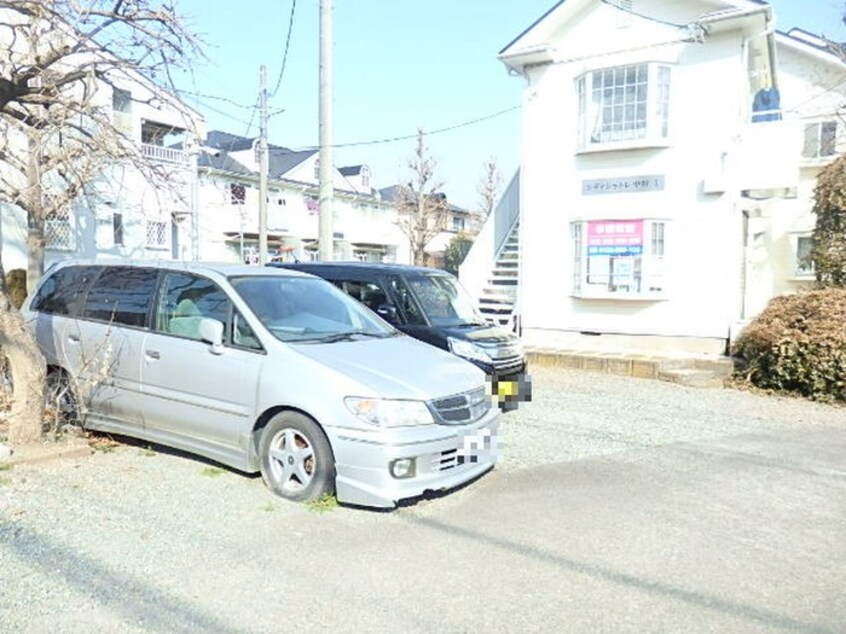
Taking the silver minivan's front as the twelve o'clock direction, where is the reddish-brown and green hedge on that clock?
The reddish-brown and green hedge is roughly at 10 o'clock from the silver minivan.

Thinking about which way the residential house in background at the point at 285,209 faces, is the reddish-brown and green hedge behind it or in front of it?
in front

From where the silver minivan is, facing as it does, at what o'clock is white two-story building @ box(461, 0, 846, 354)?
The white two-story building is roughly at 9 o'clock from the silver minivan.

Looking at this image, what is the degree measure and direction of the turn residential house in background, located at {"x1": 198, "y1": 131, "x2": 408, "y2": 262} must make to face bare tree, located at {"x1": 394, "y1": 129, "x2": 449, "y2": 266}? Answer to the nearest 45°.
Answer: approximately 45° to its left

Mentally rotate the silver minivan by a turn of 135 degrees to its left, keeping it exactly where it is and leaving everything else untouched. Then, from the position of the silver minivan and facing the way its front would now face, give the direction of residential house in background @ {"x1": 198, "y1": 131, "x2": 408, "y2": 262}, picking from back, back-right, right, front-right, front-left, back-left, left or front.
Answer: front

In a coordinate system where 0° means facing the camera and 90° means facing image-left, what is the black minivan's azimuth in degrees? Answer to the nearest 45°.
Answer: approximately 315°

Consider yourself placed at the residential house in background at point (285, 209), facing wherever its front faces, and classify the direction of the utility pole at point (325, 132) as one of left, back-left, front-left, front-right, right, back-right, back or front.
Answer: front-right

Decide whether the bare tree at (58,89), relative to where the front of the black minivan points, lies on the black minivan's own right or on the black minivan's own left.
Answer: on the black minivan's own right

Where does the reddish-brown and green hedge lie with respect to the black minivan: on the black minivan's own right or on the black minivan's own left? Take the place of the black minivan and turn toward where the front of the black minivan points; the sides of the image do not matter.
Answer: on the black minivan's own left

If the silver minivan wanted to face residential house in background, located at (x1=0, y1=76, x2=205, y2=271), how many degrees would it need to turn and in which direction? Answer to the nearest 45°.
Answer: approximately 135° to its left

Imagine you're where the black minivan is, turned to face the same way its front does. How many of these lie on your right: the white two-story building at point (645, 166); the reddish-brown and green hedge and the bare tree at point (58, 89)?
1

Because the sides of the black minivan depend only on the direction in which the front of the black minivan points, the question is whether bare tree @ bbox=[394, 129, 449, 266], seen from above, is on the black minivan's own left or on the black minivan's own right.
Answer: on the black minivan's own left

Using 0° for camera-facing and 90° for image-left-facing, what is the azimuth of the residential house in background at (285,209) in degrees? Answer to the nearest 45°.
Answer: approximately 315°

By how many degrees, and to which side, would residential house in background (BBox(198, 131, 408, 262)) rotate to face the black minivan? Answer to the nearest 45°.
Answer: approximately 45° to its right

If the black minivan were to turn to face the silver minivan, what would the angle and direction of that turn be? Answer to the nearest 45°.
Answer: approximately 90° to its right
